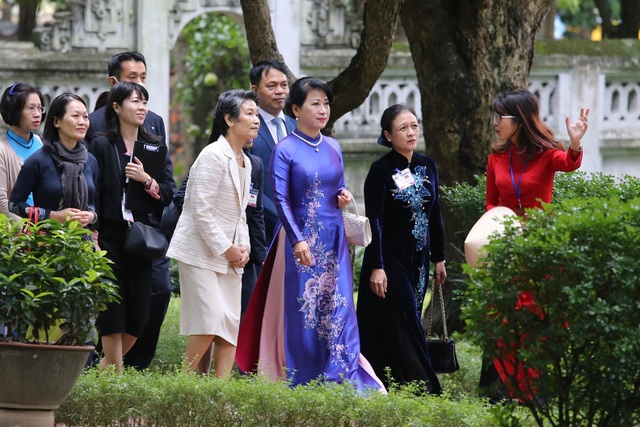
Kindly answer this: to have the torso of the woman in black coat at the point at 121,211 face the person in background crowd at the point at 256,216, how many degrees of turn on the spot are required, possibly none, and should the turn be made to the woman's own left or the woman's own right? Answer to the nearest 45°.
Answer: approximately 45° to the woman's own left

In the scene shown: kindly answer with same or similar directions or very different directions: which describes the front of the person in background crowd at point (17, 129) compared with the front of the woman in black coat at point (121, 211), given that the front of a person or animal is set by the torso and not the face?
same or similar directions

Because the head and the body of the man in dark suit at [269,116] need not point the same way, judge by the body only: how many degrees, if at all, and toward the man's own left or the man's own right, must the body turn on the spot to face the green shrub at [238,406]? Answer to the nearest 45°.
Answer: approximately 45° to the man's own right

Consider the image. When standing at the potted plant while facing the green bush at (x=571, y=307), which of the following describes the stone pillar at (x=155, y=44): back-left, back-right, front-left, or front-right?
back-left

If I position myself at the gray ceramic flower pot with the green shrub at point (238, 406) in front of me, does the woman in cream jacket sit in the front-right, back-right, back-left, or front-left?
front-left

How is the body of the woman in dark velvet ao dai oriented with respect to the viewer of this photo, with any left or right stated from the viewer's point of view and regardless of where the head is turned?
facing the viewer and to the right of the viewer

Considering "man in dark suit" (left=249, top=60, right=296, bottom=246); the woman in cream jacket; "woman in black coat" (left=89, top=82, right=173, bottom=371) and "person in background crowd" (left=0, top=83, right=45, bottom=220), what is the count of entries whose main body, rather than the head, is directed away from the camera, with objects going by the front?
0

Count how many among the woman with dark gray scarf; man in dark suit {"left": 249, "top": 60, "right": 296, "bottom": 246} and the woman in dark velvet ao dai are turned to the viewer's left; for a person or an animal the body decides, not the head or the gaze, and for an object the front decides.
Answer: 0

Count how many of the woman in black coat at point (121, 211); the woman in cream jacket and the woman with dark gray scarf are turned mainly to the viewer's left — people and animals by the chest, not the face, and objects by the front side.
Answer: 0

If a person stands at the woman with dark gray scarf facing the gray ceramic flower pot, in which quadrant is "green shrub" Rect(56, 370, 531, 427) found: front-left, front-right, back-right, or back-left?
front-left

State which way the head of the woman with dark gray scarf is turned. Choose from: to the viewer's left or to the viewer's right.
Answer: to the viewer's right

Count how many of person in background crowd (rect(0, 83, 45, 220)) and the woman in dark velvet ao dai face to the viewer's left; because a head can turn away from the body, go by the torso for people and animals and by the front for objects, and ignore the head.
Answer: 0

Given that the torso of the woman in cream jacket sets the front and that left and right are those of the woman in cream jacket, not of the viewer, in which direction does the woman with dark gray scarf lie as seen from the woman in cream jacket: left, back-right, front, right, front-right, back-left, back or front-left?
back-right

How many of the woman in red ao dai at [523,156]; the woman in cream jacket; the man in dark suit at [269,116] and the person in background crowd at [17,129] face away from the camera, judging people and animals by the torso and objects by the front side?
0

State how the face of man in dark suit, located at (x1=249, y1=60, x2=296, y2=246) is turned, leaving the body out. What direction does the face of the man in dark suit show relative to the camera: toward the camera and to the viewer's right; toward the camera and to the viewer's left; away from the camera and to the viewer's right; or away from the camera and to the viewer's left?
toward the camera and to the viewer's right

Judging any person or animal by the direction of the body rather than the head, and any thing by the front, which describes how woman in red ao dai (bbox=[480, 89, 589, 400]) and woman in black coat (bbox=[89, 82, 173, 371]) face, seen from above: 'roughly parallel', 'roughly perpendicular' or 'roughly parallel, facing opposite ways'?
roughly perpendicular

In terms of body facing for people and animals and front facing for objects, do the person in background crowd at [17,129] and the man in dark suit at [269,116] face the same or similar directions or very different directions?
same or similar directions

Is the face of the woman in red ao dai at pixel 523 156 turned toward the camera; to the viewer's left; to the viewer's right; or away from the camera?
to the viewer's left

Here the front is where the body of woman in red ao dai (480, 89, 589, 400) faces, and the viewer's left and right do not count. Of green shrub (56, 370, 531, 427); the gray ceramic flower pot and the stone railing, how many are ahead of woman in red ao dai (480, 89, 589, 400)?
2
